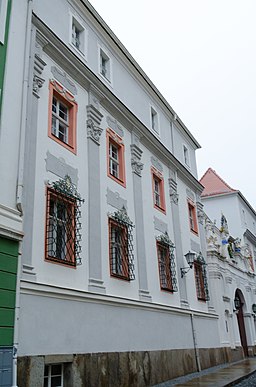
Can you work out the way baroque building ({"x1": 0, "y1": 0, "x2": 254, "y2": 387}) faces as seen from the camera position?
facing the viewer and to the right of the viewer

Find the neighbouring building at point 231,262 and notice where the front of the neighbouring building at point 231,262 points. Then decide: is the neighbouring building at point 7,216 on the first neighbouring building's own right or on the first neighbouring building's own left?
on the first neighbouring building's own right

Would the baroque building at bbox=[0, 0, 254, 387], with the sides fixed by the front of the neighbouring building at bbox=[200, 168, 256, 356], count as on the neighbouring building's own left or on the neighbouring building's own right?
on the neighbouring building's own right

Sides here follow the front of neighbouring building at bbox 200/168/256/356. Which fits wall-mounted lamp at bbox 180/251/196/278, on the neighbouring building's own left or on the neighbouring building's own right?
on the neighbouring building's own right

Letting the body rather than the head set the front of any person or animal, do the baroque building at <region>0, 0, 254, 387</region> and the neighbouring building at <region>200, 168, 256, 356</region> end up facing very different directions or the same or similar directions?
same or similar directions

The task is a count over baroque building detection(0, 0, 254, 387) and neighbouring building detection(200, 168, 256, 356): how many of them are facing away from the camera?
0
